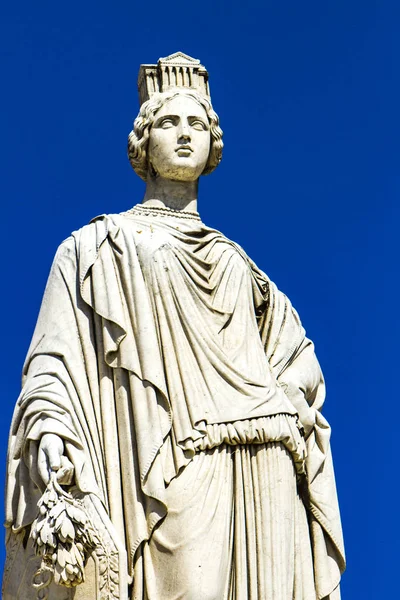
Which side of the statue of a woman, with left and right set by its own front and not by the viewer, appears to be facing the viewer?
front
